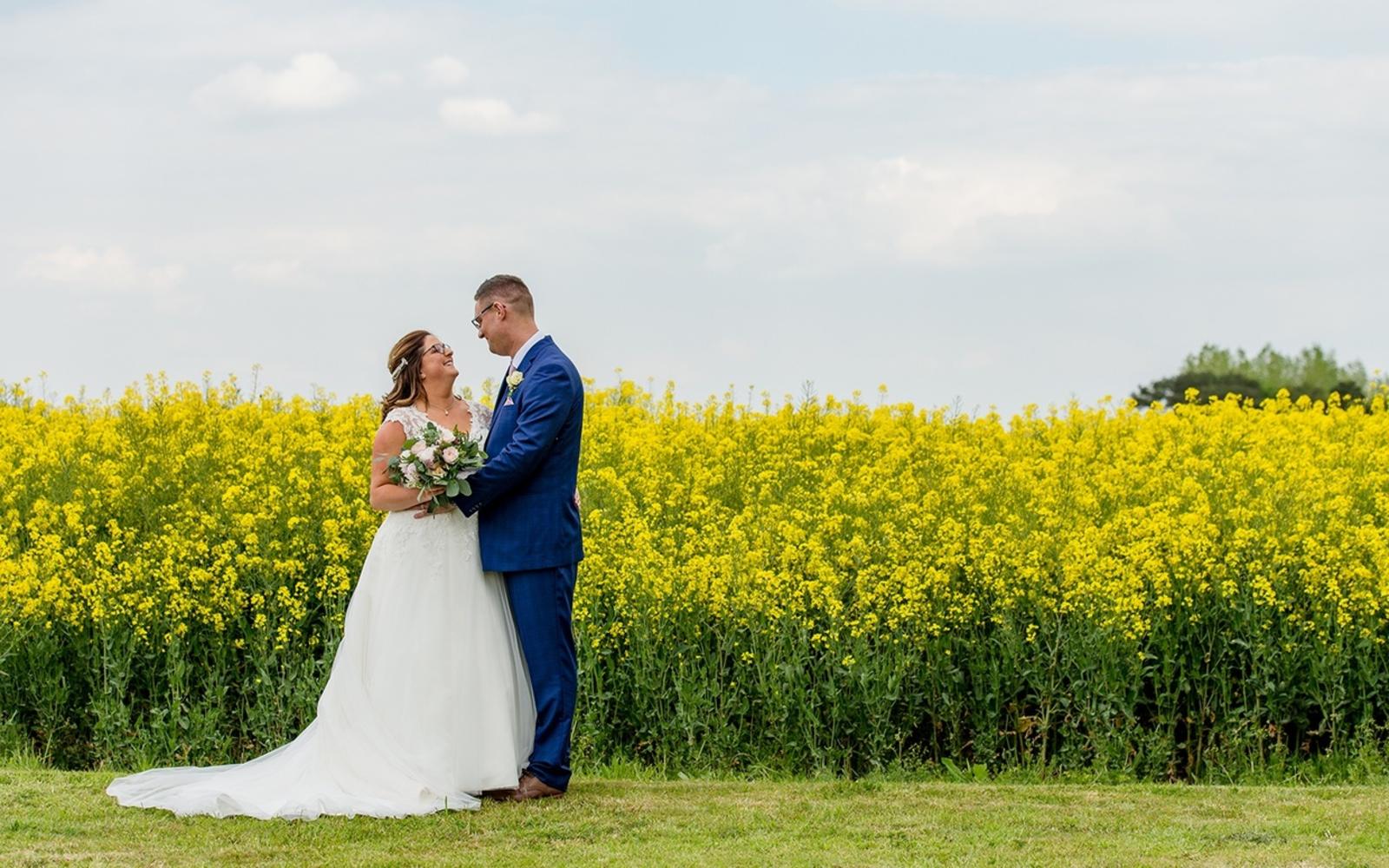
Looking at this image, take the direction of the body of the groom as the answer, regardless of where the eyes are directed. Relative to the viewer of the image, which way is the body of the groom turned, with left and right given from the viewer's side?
facing to the left of the viewer

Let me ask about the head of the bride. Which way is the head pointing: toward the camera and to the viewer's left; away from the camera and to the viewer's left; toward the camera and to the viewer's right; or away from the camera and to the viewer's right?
toward the camera and to the viewer's right

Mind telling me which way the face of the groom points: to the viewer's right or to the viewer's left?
to the viewer's left

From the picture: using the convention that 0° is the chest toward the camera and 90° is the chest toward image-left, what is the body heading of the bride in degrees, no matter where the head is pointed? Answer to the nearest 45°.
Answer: approximately 315°

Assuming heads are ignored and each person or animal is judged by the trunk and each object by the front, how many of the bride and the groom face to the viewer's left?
1
